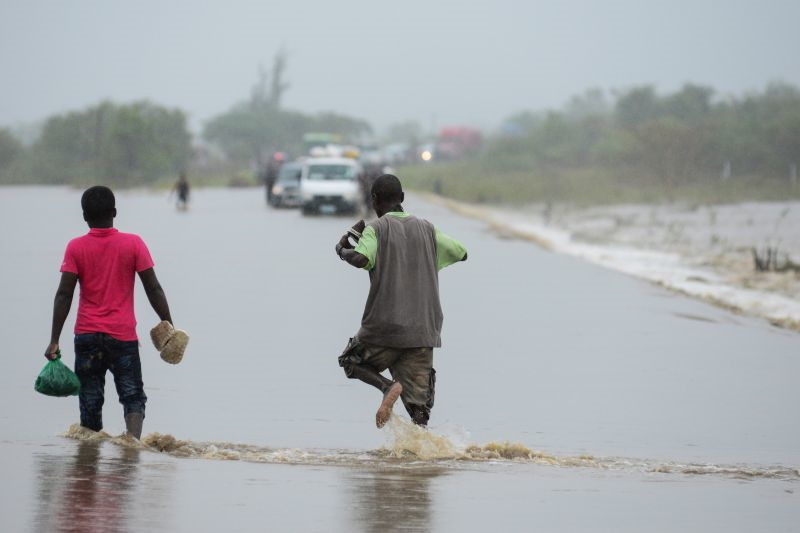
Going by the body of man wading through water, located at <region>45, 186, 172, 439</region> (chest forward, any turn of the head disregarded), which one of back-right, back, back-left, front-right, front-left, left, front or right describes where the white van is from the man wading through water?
front

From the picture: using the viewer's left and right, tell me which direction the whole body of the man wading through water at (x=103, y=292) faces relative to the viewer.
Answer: facing away from the viewer

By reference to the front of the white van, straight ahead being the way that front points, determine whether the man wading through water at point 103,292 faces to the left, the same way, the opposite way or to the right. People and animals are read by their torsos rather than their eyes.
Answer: the opposite way

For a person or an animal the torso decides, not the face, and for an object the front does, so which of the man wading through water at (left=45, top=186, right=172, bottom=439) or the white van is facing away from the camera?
the man wading through water

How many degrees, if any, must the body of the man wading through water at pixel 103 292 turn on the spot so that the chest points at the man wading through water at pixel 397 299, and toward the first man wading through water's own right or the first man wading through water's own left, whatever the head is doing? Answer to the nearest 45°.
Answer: approximately 90° to the first man wading through water's own right

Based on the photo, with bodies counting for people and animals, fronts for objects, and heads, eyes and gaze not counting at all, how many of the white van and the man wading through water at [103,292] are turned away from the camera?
1

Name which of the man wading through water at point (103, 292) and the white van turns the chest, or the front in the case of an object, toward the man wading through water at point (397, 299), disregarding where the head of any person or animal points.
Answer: the white van

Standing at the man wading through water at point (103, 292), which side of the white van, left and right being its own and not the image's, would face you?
front

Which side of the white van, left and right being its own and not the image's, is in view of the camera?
front

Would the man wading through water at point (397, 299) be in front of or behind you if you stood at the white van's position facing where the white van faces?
in front
